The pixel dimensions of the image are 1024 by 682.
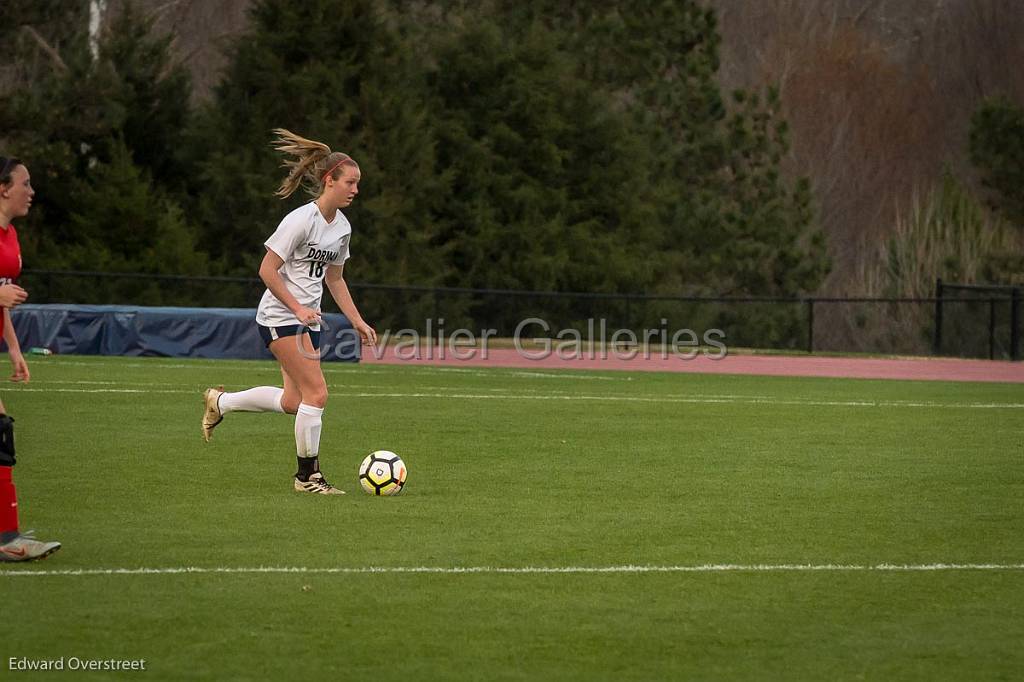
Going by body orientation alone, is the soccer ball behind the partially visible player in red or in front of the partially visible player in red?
in front

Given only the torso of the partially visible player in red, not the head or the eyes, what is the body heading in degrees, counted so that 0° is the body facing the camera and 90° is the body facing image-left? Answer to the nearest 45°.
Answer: approximately 270°

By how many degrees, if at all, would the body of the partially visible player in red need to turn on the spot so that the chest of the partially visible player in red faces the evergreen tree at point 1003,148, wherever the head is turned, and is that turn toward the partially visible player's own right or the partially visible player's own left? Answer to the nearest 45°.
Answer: approximately 45° to the partially visible player's own left

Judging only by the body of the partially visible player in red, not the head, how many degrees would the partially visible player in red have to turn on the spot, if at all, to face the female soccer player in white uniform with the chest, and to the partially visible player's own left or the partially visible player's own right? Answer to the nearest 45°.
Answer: approximately 45° to the partially visible player's own left

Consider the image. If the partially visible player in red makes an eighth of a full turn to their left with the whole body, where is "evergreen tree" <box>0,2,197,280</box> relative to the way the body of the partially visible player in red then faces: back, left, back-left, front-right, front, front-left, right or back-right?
front-left

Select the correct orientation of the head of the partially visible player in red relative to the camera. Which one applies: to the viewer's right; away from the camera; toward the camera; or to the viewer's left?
to the viewer's right

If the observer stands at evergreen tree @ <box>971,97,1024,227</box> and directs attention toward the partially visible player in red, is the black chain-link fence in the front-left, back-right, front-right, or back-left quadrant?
front-right

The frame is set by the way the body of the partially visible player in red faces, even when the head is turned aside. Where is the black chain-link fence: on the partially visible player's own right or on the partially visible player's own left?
on the partially visible player's own left

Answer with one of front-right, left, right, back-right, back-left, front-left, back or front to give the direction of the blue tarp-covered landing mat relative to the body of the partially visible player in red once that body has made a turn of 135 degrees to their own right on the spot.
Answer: back-right

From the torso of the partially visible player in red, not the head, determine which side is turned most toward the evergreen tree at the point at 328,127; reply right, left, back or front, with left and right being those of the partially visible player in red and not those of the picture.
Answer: left
